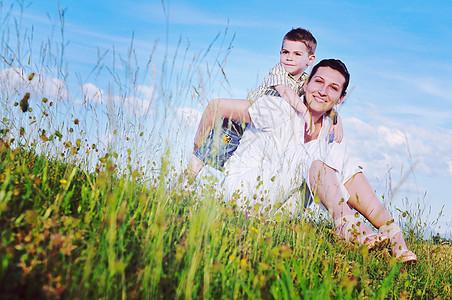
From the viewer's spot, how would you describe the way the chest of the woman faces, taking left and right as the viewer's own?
facing the viewer and to the right of the viewer
